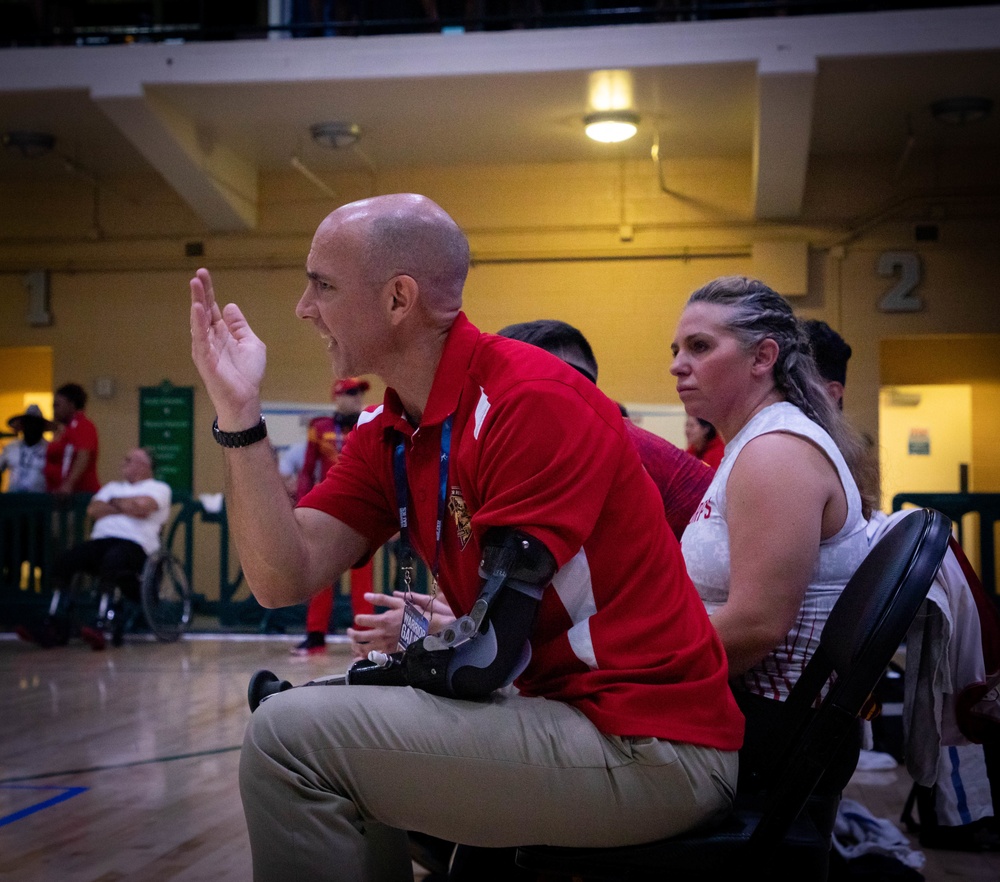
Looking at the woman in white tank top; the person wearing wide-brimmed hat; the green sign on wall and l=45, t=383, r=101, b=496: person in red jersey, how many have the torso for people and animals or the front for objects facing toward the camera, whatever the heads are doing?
2

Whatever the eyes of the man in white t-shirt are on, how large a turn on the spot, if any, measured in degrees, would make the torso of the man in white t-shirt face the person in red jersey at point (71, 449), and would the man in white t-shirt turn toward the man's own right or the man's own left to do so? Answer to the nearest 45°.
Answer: approximately 135° to the man's own right

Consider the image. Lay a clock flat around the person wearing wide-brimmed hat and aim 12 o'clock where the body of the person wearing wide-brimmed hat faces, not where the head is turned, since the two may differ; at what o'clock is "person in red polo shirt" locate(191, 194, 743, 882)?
The person in red polo shirt is roughly at 12 o'clock from the person wearing wide-brimmed hat.

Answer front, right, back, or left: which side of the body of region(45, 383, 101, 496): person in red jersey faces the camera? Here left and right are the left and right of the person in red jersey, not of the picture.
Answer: left

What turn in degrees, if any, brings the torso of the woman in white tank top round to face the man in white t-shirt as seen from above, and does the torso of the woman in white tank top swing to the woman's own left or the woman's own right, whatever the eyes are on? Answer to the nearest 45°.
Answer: approximately 45° to the woman's own right

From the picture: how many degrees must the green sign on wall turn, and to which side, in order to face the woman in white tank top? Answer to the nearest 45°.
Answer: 0° — it already faces them

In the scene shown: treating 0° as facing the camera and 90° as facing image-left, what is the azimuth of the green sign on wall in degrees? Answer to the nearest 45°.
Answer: approximately 0°

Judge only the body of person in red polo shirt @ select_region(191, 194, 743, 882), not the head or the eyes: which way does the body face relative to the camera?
to the viewer's left

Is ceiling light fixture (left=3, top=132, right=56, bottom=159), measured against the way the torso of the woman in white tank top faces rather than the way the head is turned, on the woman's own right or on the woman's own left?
on the woman's own right

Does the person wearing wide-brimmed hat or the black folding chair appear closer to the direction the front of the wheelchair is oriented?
the black folding chair
